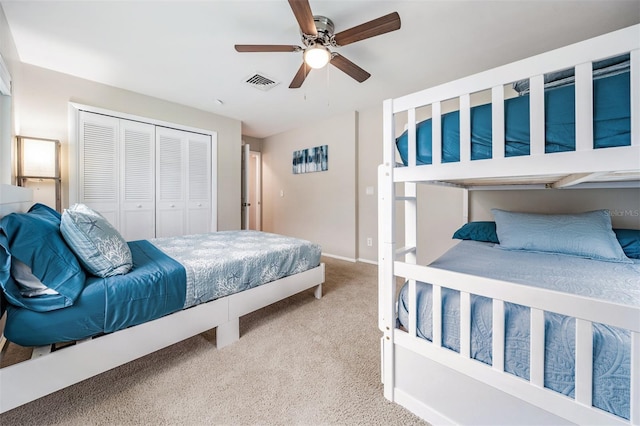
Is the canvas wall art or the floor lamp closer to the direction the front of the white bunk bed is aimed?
the floor lamp

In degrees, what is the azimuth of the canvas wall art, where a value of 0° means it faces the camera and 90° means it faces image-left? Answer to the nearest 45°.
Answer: approximately 45°

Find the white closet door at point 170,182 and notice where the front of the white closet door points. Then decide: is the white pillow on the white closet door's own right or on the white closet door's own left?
on the white closet door's own right

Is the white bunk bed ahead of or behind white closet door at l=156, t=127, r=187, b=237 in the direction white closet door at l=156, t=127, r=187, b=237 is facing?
ahead

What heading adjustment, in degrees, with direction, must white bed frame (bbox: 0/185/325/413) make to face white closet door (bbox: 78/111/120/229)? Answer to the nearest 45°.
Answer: approximately 45° to its left

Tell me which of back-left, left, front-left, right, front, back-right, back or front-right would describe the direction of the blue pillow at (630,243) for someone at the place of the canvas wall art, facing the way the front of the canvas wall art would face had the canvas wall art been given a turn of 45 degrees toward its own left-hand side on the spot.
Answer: front-left

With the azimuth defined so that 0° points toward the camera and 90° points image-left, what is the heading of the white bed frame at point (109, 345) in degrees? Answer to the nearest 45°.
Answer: approximately 225°

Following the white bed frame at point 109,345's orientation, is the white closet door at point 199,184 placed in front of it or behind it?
in front

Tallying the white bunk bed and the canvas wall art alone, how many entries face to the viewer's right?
0

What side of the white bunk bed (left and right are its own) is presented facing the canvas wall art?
right

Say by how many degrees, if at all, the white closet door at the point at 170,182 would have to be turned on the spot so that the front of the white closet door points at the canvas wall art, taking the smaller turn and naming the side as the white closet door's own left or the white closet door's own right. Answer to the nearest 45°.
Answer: approximately 45° to the white closet door's own left
